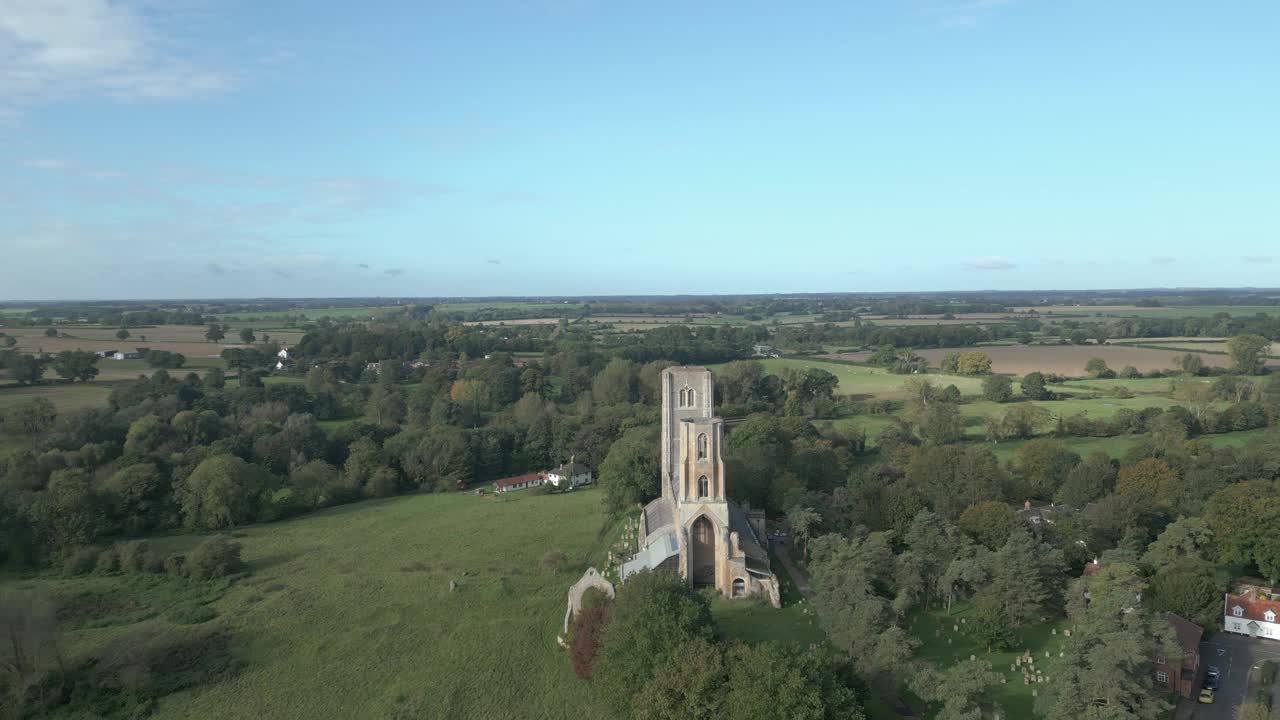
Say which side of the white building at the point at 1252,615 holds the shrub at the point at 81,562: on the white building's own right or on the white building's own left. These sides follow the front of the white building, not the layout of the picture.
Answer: on the white building's own right

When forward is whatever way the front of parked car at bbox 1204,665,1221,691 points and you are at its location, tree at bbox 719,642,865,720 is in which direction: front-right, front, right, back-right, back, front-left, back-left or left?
front-right

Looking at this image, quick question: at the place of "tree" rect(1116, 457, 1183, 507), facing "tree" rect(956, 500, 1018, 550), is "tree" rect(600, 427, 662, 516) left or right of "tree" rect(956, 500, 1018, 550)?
right

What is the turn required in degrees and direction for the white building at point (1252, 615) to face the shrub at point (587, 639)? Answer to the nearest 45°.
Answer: approximately 45° to its right

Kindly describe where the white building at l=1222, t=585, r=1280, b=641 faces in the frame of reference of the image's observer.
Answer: facing the viewer

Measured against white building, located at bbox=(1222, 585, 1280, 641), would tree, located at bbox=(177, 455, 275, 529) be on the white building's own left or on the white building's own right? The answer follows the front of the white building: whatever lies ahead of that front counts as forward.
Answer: on the white building's own right

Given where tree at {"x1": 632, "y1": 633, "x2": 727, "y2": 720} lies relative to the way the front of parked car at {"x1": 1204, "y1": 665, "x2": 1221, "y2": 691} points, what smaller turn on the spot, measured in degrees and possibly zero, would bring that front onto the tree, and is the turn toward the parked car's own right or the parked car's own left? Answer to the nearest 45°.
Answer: approximately 45° to the parked car's own right

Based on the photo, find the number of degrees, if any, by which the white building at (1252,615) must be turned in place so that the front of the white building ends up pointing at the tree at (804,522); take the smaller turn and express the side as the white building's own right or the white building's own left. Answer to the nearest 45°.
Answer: approximately 90° to the white building's own right
